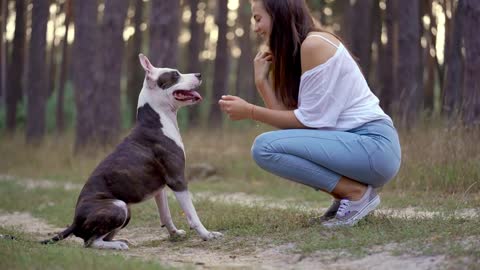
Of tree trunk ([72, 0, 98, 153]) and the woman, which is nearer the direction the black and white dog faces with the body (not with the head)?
the woman

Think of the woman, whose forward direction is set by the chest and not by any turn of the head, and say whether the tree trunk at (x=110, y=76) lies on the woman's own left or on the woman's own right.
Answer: on the woman's own right

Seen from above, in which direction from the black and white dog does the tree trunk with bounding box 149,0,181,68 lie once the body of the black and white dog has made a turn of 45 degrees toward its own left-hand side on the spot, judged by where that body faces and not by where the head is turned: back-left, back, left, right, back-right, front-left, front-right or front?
front-left

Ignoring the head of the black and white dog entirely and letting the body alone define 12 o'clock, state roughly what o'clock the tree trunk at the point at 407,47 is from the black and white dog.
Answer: The tree trunk is roughly at 10 o'clock from the black and white dog.

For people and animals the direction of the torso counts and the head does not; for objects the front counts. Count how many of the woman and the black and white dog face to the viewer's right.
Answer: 1

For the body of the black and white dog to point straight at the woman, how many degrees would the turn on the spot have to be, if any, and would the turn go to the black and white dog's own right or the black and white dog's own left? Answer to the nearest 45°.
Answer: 0° — it already faces them

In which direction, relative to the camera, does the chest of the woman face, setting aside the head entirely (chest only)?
to the viewer's left

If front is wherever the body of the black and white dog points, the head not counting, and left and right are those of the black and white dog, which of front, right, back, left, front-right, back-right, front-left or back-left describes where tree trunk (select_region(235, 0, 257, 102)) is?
left

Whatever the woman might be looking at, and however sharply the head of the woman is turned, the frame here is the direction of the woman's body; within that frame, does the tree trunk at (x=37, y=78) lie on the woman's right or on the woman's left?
on the woman's right

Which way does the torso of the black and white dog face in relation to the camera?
to the viewer's right

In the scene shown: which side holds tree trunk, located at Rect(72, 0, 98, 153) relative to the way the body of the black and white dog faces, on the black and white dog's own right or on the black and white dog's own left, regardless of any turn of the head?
on the black and white dog's own left

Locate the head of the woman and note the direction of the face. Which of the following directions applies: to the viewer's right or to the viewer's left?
to the viewer's left

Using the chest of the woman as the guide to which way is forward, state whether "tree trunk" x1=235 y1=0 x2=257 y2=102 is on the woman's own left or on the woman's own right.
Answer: on the woman's own right

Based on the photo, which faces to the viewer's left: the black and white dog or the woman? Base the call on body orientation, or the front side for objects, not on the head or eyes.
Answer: the woman

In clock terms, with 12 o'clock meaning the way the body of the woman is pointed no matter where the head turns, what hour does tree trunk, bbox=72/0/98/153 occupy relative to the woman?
The tree trunk is roughly at 2 o'clock from the woman.

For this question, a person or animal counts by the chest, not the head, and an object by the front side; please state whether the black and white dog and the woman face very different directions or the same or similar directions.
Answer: very different directions
